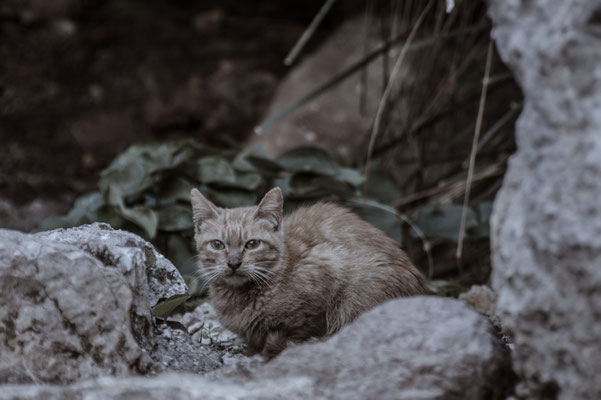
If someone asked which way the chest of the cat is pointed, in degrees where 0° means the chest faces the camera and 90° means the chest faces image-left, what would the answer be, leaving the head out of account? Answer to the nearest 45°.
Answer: approximately 45°

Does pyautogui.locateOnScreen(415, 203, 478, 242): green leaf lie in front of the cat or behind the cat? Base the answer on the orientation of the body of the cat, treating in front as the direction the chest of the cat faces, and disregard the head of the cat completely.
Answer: behind

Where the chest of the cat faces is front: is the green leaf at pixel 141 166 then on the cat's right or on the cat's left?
on the cat's right

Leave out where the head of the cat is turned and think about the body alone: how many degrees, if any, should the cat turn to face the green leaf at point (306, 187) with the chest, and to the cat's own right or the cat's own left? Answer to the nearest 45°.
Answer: approximately 135° to the cat's own right

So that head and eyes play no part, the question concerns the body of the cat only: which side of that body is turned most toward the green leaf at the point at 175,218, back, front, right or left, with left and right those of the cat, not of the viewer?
right

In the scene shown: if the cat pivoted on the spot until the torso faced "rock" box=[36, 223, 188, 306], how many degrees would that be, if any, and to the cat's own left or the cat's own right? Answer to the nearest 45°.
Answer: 0° — it already faces it

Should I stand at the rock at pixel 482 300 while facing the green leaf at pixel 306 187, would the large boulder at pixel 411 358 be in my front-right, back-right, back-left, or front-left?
back-left

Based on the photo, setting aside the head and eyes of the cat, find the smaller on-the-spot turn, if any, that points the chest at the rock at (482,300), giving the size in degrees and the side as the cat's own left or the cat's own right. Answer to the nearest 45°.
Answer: approximately 180°

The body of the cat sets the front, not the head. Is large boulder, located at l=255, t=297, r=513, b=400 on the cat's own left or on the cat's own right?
on the cat's own left
